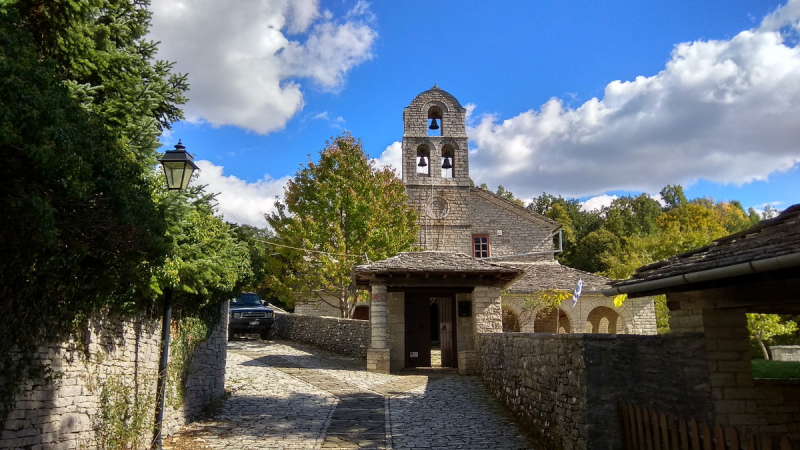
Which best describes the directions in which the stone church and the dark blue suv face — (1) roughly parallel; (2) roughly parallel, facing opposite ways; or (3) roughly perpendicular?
roughly parallel

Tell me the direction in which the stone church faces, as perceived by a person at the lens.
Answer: facing the viewer

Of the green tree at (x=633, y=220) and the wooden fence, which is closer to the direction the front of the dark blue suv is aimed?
the wooden fence

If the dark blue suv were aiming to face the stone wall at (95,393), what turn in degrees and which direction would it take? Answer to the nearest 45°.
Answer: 0° — it already faces it

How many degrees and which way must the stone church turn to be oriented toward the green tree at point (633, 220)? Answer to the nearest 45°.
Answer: approximately 135° to its left

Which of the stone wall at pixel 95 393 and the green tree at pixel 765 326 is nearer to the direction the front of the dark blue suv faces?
the stone wall

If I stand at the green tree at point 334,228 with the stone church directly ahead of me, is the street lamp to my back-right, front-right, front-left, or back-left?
back-right

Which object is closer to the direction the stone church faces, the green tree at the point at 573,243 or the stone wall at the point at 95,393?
the stone wall

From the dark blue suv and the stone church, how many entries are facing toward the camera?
2

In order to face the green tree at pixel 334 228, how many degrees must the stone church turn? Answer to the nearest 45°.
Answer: approximately 45° to its right

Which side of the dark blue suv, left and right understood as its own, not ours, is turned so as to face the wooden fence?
front

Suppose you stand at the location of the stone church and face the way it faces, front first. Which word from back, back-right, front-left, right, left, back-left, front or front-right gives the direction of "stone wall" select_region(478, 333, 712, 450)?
front

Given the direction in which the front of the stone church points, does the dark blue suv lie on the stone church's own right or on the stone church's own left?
on the stone church's own right
